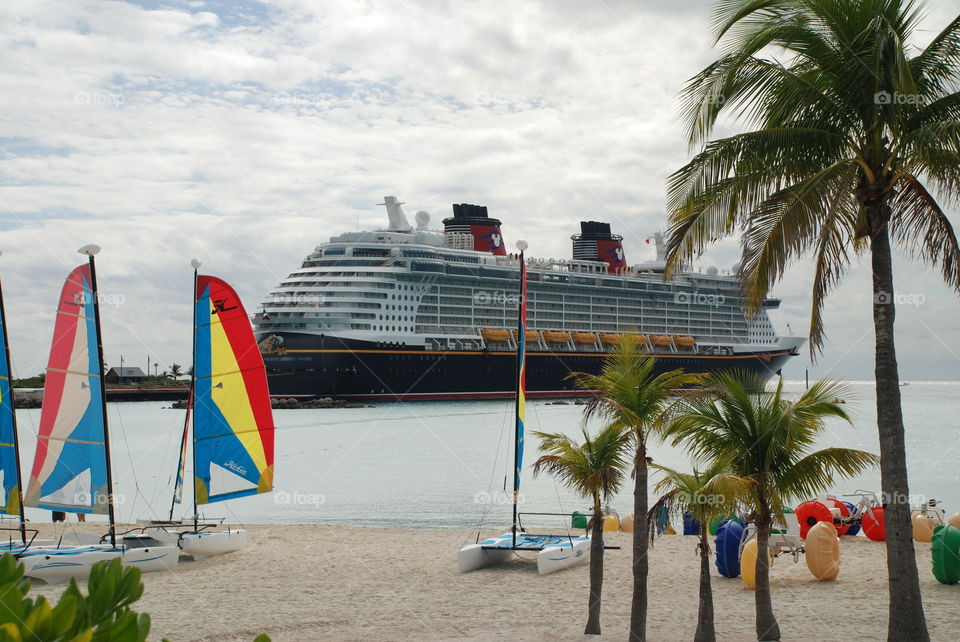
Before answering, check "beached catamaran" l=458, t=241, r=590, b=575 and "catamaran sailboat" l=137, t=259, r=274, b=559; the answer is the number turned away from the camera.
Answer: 0

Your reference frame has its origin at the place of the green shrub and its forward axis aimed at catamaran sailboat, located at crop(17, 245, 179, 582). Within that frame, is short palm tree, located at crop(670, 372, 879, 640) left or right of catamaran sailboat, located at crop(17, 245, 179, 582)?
right

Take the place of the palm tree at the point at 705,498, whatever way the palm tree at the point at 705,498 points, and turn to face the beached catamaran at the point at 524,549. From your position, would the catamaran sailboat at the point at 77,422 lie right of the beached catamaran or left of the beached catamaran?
left

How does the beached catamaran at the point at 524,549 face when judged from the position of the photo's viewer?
facing the viewer and to the left of the viewer

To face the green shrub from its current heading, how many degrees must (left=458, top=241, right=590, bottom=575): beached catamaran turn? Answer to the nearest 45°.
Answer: approximately 45° to its left

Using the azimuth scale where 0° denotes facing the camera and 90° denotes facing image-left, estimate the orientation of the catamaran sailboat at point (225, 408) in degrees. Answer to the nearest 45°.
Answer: approximately 45°
